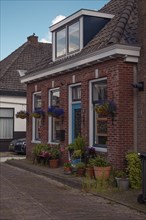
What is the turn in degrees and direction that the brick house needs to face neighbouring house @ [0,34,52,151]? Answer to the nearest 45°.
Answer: approximately 90° to its right

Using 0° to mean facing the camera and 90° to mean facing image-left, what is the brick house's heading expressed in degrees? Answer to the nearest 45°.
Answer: approximately 45°
